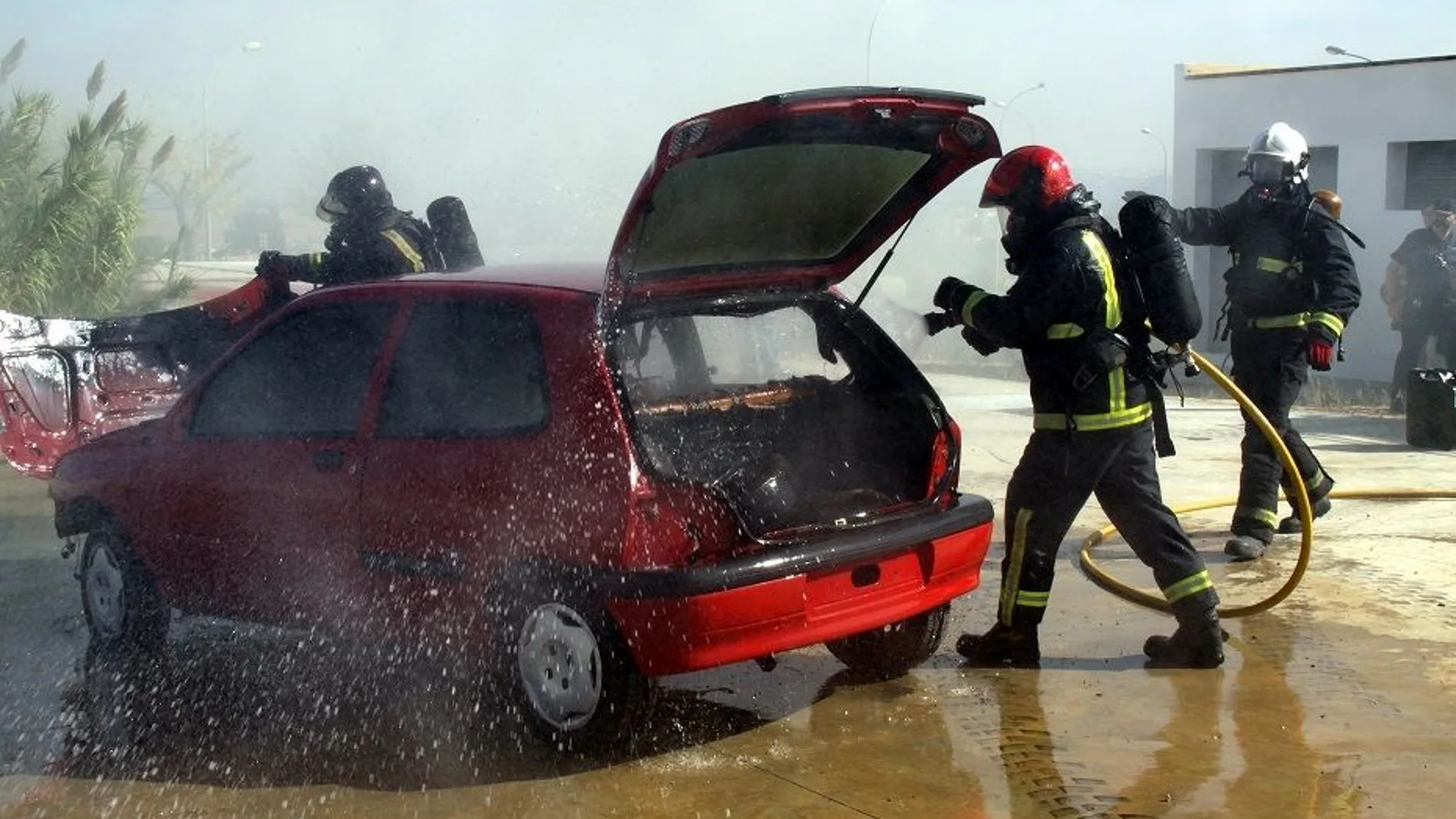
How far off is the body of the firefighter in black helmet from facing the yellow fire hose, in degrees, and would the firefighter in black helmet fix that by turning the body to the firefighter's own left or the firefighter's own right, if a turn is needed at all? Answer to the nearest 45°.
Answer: approximately 135° to the firefighter's own left

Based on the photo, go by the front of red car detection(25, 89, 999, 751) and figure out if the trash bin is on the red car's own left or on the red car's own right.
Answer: on the red car's own right

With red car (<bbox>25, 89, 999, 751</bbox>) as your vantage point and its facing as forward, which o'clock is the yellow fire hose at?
The yellow fire hose is roughly at 4 o'clock from the red car.

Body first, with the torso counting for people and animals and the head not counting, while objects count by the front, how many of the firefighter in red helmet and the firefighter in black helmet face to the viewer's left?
2

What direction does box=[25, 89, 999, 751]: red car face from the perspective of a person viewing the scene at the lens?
facing away from the viewer and to the left of the viewer

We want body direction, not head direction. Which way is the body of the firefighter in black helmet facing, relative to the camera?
to the viewer's left

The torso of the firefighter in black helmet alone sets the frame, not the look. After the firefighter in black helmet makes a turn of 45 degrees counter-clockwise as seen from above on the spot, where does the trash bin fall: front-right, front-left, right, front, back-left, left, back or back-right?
back-left

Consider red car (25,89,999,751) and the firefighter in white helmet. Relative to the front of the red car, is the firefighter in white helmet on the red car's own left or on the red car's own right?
on the red car's own right

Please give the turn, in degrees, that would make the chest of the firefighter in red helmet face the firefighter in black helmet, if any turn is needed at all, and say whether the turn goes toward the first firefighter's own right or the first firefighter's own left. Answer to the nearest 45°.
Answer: approximately 45° to the first firefighter's own right

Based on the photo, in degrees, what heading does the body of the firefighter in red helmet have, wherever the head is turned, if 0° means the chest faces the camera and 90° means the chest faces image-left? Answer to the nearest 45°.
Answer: approximately 90°
